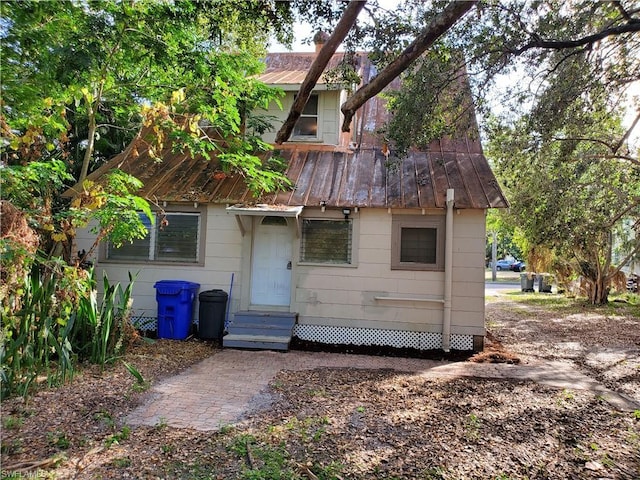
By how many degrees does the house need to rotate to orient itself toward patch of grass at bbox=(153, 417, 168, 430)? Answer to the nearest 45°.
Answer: approximately 45° to its right

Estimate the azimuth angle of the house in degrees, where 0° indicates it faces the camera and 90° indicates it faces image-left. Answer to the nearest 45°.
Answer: approximately 0°

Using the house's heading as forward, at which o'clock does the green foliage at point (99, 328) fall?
The green foliage is roughly at 2 o'clock from the house.

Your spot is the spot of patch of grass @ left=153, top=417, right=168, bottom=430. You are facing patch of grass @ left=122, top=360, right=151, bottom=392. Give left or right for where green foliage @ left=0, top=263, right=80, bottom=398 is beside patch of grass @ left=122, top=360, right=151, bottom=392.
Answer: left

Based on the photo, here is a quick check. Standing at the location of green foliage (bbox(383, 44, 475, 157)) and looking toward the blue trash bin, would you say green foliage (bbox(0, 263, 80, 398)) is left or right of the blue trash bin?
left
